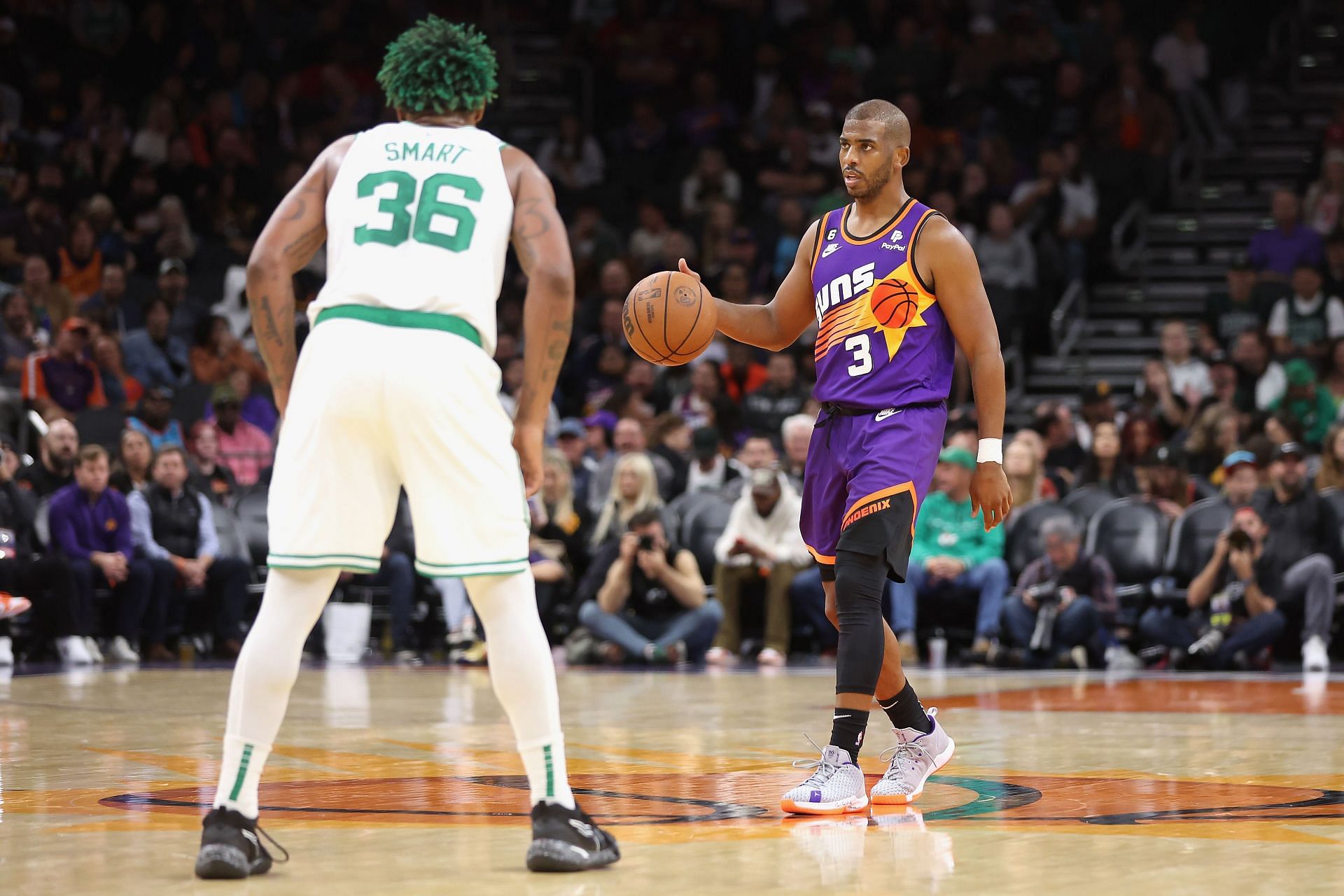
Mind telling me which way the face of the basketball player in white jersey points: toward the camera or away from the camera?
away from the camera

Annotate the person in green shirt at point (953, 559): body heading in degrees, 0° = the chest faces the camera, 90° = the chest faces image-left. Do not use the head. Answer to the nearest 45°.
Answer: approximately 0°

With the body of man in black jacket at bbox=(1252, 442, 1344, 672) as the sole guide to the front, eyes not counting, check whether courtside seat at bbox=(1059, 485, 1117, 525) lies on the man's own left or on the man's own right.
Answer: on the man's own right

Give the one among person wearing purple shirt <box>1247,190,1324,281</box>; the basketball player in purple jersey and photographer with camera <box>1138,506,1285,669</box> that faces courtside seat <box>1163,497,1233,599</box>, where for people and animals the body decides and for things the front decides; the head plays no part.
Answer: the person wearing purple shirt

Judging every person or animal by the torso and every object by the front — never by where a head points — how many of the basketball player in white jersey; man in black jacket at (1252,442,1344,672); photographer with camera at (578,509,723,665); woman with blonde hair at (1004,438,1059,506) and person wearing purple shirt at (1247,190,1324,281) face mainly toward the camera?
4

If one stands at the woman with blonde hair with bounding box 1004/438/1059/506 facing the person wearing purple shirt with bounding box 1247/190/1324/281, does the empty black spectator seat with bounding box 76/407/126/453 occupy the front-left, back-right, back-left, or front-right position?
back-left

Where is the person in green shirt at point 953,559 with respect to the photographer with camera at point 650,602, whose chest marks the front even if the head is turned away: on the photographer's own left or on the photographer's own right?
on the photographer's own left

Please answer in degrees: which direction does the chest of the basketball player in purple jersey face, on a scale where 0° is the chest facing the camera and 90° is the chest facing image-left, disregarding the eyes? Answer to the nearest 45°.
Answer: approximately 45°

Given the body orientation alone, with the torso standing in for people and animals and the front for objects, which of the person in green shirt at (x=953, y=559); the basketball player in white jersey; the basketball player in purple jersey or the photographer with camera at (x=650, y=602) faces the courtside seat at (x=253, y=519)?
the basketball player in white jersey

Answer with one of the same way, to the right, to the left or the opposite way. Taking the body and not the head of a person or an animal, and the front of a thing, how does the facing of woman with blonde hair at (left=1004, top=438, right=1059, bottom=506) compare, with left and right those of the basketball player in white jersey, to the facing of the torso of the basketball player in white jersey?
the opposite way

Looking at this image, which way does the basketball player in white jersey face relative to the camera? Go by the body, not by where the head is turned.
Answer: away from the camera
